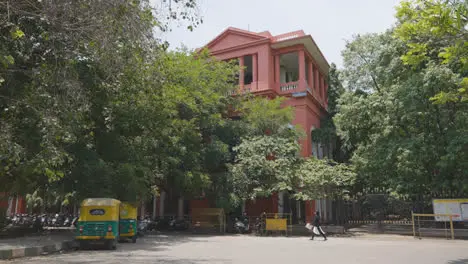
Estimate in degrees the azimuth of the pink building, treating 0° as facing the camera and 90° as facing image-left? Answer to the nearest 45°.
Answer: approximately 45°

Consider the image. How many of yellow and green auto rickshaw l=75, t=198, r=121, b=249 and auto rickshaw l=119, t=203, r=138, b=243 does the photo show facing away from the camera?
2

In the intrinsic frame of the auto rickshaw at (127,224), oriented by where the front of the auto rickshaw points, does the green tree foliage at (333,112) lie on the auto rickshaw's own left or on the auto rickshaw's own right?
on the auto rickshaw's own right

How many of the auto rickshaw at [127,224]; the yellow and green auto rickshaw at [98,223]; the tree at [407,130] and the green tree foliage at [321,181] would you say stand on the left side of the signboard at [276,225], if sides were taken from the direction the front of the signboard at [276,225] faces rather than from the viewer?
2

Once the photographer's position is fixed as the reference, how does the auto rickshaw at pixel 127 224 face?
facing away from the viewer

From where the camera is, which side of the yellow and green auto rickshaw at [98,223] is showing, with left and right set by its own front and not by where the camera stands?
back

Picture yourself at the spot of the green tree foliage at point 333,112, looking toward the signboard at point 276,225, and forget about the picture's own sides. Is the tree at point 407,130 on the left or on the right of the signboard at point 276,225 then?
left
